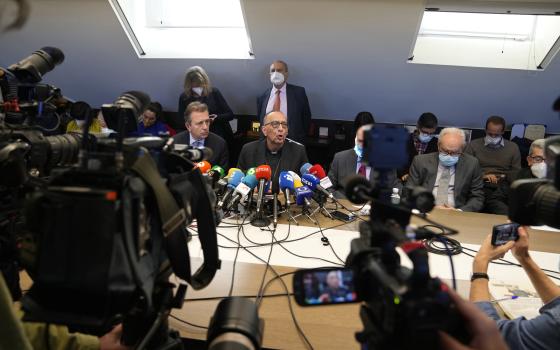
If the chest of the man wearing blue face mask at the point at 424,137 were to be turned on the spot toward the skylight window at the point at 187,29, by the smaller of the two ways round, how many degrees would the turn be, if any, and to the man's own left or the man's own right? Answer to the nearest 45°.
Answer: approximately 90° to the man's own right

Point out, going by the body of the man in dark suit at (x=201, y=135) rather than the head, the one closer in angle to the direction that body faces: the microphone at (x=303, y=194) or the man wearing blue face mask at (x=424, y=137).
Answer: the microphone

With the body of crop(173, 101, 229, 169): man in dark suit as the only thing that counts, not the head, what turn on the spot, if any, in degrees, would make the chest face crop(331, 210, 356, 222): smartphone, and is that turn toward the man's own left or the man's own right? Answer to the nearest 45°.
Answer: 0° — they already face it

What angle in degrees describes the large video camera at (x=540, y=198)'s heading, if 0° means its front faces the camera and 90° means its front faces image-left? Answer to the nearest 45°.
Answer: approximately 90°

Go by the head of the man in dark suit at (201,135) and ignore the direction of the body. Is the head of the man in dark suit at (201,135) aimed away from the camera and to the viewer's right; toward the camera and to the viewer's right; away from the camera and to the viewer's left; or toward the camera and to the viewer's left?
toward the camera and to the viewer's right

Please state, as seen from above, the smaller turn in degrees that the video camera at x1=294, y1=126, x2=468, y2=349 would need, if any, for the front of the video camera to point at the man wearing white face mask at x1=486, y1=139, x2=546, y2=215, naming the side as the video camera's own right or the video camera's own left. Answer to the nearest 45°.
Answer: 0° — it already faces them

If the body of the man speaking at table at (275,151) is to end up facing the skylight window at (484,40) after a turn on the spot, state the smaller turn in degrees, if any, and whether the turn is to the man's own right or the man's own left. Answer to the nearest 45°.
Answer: approximately 135° to the man's own left

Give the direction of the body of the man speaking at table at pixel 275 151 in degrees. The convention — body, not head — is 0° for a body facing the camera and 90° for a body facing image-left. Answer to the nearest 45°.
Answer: approximately 0°

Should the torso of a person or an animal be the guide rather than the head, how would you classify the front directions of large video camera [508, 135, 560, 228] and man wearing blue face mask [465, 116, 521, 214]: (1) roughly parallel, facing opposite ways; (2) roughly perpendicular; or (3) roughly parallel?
roughly perpendicular

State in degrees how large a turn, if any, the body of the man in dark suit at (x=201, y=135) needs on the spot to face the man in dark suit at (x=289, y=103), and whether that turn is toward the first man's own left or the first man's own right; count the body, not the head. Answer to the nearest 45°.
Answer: approximately 90° to the first man's own left

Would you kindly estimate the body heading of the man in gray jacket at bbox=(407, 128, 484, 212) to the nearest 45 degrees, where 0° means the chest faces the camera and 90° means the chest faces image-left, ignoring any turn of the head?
approximately 0°

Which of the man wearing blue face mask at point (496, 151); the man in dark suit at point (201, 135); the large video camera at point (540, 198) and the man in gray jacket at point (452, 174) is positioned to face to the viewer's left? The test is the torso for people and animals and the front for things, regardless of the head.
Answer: the large video camera
